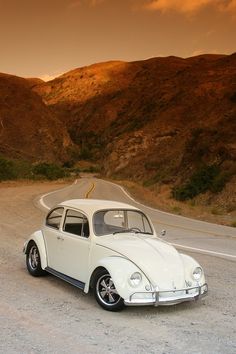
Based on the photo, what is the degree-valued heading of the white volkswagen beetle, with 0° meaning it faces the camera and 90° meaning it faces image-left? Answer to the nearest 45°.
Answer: approximately 315°

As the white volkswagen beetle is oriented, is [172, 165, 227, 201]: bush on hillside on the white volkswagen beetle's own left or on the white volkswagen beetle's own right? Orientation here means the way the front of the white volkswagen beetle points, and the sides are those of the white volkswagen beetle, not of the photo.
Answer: on the white volkswagen beetle's own left
